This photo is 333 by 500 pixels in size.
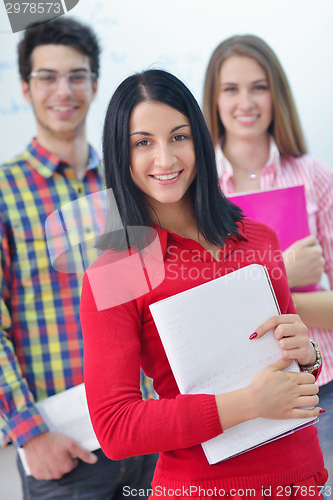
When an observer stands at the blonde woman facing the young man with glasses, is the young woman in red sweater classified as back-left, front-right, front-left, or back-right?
front-left

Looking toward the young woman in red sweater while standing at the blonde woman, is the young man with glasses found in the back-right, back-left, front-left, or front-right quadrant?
front-right

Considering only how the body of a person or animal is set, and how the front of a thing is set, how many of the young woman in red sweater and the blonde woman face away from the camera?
0

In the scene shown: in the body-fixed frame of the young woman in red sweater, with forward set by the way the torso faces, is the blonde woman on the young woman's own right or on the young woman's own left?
on the young woman's own left

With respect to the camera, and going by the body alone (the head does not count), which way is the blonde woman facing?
toward the camera

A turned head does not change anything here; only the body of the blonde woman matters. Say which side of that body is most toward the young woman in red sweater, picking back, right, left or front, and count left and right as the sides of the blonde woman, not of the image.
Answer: front

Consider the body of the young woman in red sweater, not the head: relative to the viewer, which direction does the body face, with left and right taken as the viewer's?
facing the viewer and to the right of the viewer
